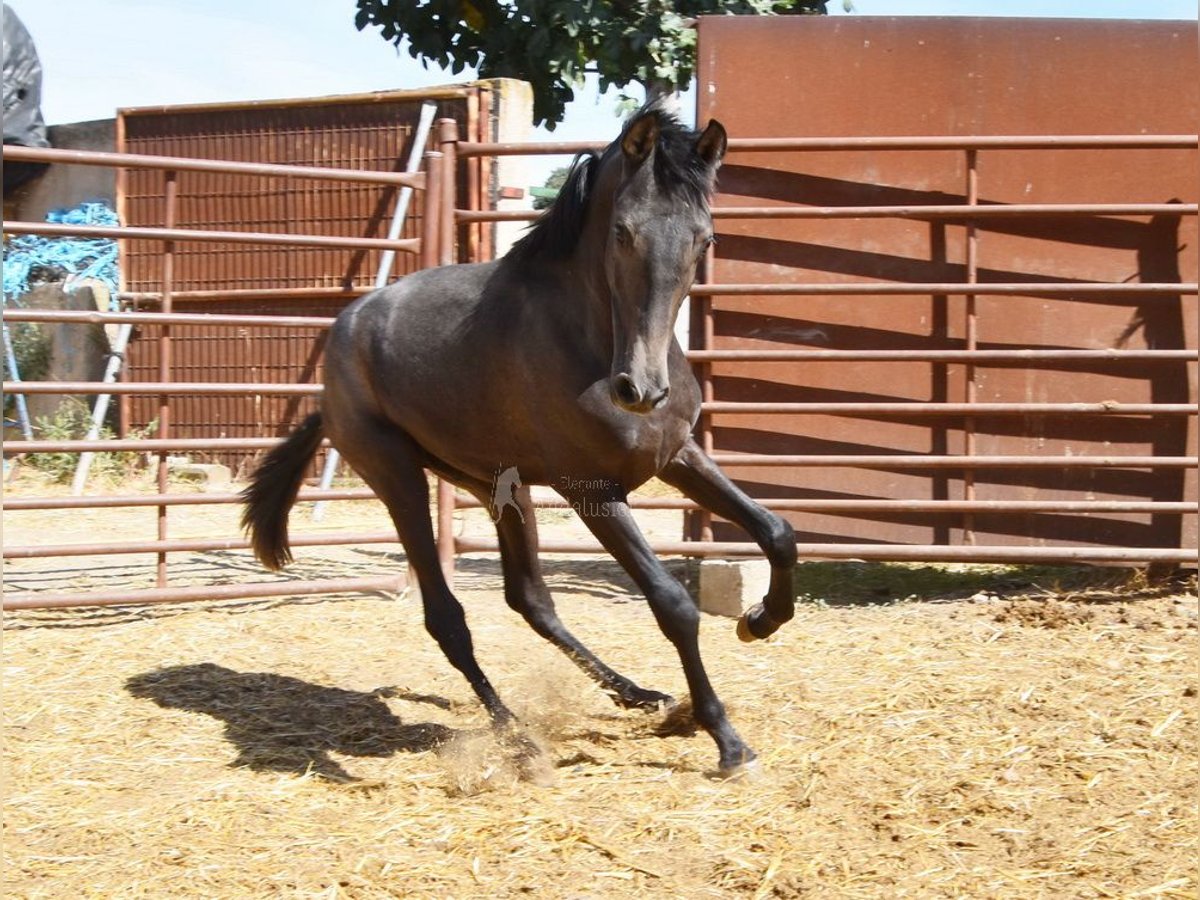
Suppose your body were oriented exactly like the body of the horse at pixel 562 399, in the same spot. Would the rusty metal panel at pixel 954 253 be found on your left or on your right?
on your left

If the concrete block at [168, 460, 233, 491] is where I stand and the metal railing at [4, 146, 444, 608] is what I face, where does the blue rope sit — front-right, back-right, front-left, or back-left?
back-right

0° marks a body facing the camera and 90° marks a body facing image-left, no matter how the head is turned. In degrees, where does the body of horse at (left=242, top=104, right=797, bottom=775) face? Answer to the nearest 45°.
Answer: approximately 315°

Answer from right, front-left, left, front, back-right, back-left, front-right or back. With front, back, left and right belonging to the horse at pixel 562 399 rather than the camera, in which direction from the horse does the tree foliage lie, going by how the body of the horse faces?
back-left

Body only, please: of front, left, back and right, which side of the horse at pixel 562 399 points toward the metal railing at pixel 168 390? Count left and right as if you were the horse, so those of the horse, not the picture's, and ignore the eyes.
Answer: back
